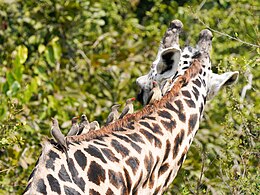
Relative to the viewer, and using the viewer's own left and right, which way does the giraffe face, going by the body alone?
facing away from the viewer and to the right of the viewer

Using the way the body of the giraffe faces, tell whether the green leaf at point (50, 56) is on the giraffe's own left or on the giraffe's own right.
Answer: on the giraffe's own left
